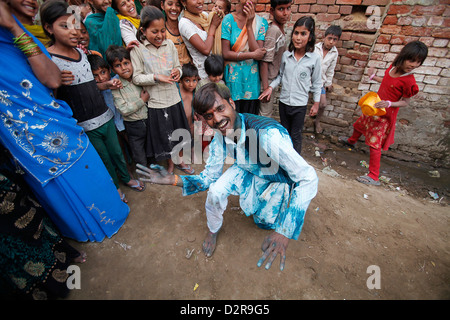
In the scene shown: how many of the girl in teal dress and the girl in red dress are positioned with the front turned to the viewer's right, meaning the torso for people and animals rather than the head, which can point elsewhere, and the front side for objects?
0

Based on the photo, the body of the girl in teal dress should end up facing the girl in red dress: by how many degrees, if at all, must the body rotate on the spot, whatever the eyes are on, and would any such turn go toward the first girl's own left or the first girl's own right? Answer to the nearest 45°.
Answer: approximately 90° to the first girl's own left

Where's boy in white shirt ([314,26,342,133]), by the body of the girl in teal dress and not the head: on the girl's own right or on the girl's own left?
on the girl's own left

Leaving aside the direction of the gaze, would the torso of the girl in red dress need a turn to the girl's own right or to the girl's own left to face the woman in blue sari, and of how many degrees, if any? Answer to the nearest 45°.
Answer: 0° — they already face them

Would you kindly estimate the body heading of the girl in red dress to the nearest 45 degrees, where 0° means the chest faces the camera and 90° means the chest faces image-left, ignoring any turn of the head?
approximately 45°

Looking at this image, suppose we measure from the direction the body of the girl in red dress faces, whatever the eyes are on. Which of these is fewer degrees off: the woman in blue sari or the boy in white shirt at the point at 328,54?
the woman in blue sari

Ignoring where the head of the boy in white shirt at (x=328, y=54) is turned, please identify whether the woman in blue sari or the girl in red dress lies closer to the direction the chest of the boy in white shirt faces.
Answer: the woman in blue sari

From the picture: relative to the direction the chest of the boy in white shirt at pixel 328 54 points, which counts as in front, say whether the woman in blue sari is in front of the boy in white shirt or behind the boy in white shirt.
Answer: in front

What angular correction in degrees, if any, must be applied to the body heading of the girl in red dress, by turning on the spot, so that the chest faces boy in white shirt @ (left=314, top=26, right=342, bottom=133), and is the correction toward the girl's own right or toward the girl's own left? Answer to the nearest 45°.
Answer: approximately 90° to the girl's own right

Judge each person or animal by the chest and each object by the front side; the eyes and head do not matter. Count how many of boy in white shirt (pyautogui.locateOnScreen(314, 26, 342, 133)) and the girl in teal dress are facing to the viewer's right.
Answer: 0

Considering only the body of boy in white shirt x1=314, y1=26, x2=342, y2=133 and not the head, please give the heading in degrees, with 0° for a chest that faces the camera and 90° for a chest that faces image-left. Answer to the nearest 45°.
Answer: approximately 45°
